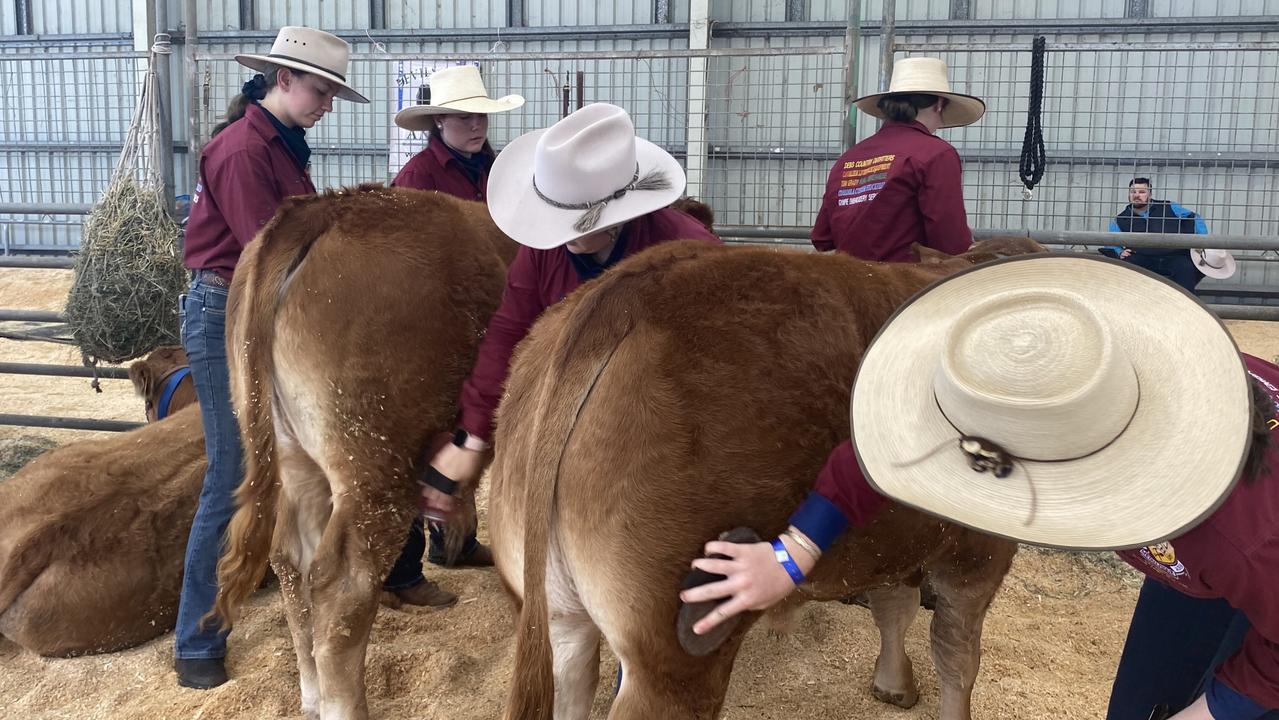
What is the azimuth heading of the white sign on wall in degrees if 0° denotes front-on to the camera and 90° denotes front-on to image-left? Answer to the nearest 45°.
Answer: approximately 0°

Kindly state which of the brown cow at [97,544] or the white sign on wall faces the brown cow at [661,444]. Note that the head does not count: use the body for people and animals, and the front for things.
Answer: the white sign on wall

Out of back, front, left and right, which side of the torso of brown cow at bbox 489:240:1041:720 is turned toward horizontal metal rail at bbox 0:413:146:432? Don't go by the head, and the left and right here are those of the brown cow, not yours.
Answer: left

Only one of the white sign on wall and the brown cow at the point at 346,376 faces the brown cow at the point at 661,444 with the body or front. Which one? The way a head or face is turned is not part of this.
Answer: the white sign on wall

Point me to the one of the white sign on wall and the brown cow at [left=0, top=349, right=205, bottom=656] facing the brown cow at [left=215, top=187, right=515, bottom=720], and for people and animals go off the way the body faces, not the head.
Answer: the white sign on wall

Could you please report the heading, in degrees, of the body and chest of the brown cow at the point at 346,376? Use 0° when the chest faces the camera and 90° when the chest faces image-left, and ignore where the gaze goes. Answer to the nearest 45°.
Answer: approximately 225°

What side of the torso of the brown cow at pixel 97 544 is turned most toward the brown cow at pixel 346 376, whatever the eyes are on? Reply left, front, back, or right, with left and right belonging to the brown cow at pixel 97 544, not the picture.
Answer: right

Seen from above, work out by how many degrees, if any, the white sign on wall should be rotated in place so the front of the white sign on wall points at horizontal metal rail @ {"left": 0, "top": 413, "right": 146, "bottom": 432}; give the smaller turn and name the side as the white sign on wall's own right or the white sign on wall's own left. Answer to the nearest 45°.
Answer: approximately 90° to the white sign on wall's own right
